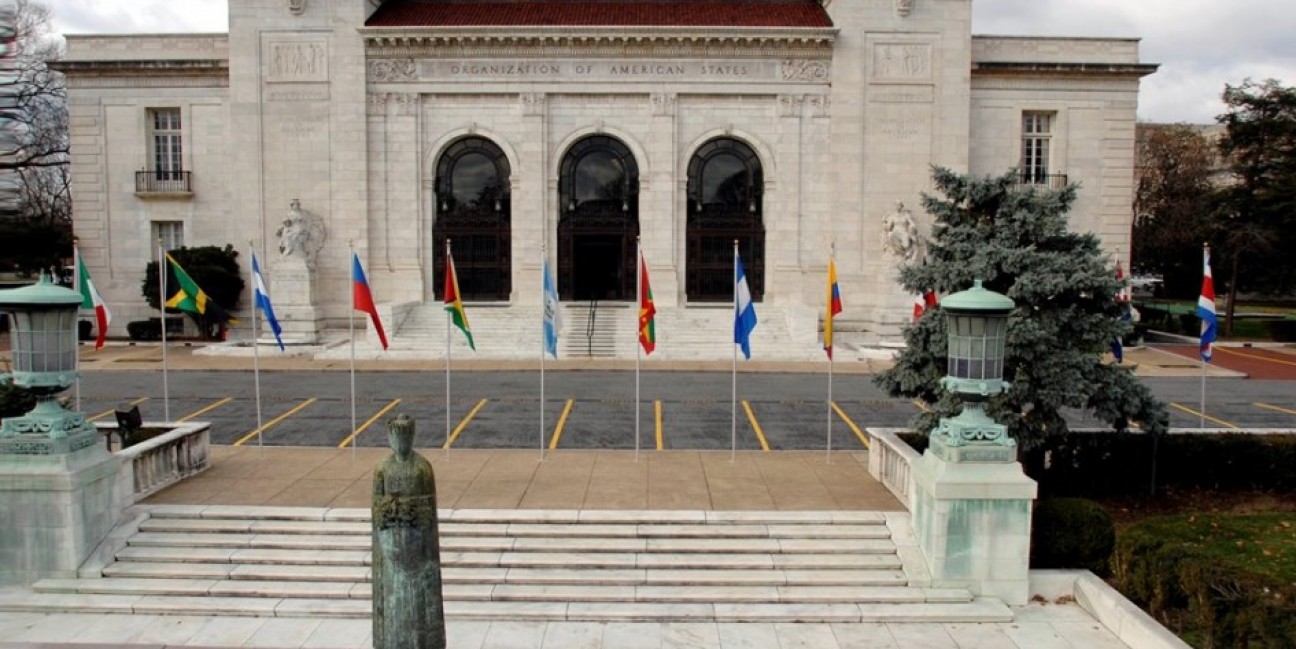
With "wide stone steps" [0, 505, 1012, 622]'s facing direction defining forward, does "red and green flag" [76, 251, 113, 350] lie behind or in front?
behind

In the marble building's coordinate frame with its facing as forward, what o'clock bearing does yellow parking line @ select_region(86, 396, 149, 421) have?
The yellow parking line is roughly at 1 o'clock from the marble building.

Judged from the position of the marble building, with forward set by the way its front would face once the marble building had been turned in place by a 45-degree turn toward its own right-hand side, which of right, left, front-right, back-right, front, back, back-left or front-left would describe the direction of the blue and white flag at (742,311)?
front-left

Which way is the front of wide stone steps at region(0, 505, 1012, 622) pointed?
toward the camera

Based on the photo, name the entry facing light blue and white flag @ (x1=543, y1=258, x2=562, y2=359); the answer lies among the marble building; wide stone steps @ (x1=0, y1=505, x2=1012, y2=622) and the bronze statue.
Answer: the marble building

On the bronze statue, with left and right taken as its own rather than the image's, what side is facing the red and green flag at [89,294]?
back

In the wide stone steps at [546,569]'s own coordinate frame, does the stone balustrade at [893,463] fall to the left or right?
on its left

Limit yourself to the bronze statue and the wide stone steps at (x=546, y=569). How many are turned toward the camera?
2

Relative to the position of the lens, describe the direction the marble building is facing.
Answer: facing the viewer

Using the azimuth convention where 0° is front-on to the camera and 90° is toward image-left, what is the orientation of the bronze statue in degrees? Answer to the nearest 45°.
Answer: approximately 0°

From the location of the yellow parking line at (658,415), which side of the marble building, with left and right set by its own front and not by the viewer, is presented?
front
